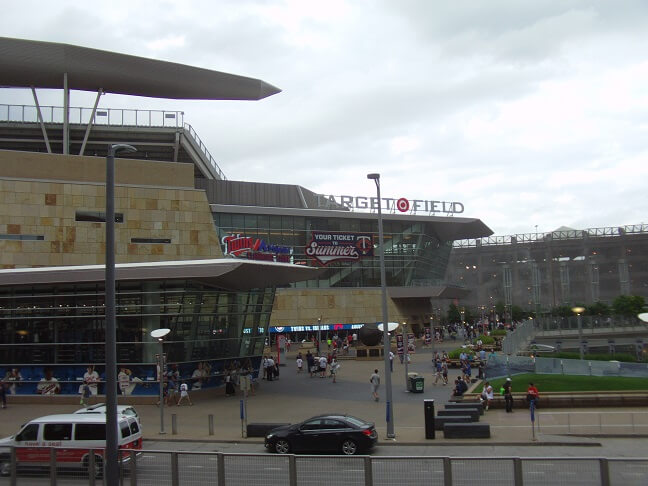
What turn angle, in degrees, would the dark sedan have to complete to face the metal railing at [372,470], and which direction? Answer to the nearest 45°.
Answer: approximately 90° to its left

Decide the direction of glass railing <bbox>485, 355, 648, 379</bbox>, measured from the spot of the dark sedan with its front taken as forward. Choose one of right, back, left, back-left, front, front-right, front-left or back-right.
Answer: back-right

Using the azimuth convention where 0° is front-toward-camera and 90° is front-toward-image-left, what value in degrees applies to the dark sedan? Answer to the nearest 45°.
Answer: approximately 90°

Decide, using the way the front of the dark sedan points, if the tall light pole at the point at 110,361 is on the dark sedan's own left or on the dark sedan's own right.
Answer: on the dark sedan's own left

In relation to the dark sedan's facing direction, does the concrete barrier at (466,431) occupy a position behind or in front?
behind

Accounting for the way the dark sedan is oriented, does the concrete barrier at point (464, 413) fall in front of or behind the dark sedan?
behind

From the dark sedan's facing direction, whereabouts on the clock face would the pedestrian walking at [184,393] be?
The pedestrian walking is roughly at 2 o'clock from the dark sedan.

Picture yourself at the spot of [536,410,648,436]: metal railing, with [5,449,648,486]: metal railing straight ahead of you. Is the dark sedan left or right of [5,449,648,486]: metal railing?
right
